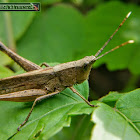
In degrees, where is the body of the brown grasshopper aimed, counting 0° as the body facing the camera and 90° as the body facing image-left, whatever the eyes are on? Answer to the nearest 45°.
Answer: approximately 270°
